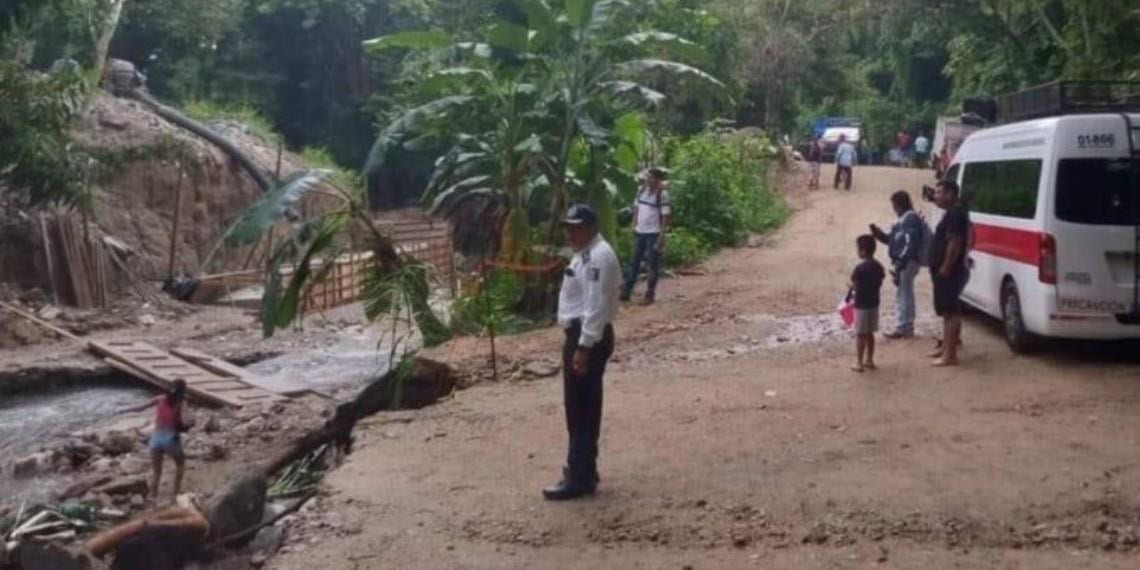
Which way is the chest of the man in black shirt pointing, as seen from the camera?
to the viewer's left

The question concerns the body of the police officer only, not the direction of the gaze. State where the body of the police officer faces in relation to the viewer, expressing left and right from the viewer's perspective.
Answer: facing to the left of the viewer

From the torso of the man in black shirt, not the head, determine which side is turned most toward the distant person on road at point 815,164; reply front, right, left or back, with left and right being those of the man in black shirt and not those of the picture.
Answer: right

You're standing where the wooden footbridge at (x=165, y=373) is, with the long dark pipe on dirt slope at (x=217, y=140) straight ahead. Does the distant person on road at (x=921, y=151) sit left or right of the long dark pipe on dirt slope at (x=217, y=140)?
right

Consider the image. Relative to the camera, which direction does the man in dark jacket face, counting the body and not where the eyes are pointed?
to the viewer's left

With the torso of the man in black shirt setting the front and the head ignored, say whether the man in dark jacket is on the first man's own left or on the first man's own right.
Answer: on the first man's own right

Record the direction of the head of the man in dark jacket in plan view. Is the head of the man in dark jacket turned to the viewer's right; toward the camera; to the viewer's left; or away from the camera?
to the viewer's left

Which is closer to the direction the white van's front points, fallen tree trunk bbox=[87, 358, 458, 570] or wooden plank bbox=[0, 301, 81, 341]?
the wooden plank
